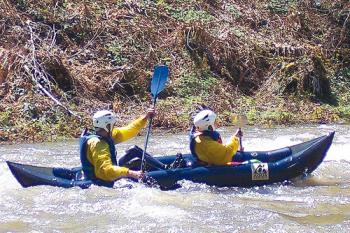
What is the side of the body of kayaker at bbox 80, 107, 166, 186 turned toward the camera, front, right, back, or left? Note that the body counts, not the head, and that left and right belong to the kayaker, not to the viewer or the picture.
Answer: right

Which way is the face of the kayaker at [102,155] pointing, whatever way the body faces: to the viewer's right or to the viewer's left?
to the viewer's right

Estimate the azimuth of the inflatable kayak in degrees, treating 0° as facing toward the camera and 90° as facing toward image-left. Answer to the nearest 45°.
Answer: approximately 270°
